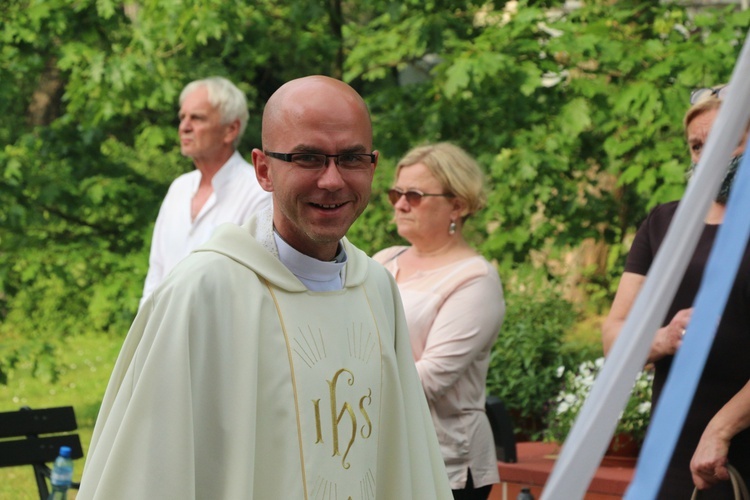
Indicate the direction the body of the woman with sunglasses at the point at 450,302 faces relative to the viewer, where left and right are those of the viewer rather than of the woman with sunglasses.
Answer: facing the viewer and to the left of the viewer

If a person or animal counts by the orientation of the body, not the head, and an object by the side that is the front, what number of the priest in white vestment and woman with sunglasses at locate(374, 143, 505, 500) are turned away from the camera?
0

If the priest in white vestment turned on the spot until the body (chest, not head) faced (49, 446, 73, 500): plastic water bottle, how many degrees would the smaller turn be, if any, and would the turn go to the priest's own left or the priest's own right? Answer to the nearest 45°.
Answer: approximately 180°

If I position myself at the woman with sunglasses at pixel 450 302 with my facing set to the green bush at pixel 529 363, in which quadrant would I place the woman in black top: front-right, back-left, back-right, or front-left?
back-right

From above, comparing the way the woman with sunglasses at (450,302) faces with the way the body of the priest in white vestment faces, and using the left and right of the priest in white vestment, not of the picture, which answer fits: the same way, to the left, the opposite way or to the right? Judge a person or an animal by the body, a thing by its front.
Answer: to the right

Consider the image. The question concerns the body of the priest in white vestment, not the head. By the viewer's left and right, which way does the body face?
facing the viewer and to the right of the viewer

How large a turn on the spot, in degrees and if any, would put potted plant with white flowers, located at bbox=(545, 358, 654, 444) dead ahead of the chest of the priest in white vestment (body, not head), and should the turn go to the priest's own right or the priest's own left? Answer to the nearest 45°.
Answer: approximately 90° to the priest's own left

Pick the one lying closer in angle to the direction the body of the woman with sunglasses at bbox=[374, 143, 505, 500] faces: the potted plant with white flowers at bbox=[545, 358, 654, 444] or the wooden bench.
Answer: the wooden bench

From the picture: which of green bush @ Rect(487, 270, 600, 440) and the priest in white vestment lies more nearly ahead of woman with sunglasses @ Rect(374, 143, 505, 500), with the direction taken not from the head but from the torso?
the priest in white vestment

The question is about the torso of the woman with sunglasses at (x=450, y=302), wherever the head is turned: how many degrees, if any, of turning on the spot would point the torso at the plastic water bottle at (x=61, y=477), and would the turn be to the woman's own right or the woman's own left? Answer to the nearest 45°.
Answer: approximately 45° to the woman's own right
